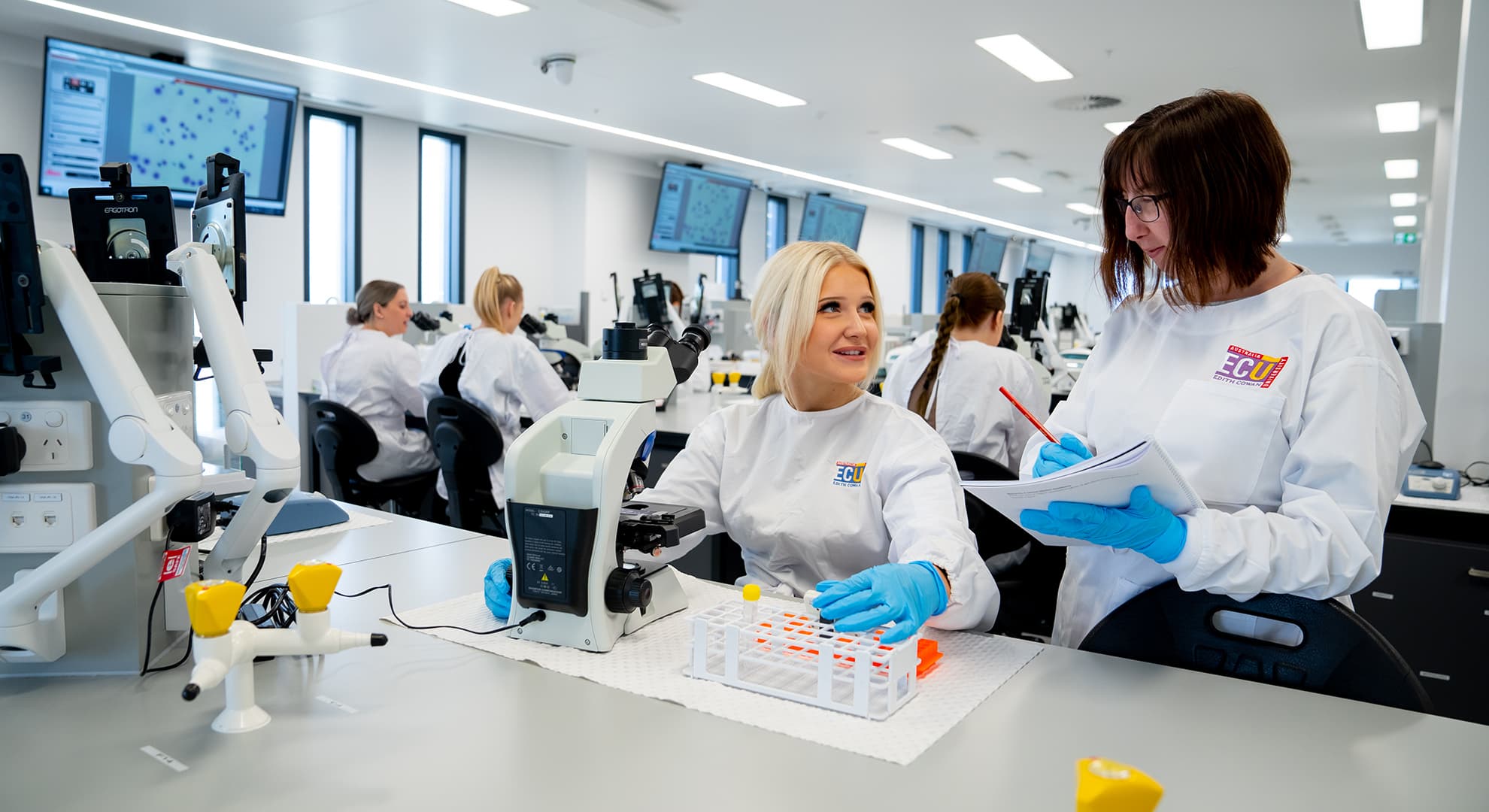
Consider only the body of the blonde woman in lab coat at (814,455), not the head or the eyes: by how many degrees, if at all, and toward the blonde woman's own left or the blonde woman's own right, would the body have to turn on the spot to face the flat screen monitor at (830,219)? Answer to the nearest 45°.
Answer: approximately 180°

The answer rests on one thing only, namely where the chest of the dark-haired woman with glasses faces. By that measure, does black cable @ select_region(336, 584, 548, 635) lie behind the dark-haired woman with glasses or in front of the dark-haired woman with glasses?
in front

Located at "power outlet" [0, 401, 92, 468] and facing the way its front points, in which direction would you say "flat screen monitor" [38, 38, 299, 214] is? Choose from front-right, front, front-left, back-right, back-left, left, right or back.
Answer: back

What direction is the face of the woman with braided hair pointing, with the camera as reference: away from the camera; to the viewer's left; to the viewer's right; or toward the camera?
away from the camera

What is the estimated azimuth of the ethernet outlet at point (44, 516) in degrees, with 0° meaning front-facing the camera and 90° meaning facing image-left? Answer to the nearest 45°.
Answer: approximately 0°

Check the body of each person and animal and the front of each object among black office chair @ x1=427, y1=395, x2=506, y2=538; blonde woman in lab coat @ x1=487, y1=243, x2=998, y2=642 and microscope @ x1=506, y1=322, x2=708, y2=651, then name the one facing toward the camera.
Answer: the blonde woman in lab coat

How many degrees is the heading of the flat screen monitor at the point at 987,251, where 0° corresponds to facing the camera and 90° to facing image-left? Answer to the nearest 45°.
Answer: approximately 315°

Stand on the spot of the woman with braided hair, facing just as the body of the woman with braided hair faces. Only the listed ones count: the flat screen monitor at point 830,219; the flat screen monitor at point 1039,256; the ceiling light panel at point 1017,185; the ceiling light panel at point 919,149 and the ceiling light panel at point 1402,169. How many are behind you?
0

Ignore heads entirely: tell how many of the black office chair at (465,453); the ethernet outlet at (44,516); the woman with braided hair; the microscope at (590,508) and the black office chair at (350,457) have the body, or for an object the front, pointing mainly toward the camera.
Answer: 1

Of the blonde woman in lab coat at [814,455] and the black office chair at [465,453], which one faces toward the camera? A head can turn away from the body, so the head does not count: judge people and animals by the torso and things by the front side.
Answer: the blonde woman in lab coat

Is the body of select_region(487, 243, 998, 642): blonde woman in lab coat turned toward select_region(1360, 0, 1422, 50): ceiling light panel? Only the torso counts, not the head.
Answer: no

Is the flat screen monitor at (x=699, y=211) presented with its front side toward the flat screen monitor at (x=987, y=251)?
no

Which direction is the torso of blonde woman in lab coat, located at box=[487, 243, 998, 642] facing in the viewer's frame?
toward the camera

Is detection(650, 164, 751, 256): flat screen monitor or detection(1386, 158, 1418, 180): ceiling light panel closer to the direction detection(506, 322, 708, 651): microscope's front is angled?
the ceiling light panel

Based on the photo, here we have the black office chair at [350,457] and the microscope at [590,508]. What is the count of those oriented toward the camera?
0

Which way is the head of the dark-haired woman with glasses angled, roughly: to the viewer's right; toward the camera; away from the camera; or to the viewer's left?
to the viewer's left

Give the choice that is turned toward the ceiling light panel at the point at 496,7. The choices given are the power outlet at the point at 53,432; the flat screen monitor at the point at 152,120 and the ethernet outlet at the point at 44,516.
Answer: the flat screen monitor

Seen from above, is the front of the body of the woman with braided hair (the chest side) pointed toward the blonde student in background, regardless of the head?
no
